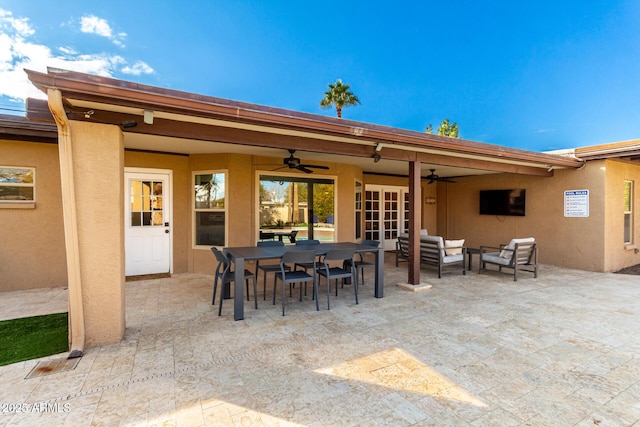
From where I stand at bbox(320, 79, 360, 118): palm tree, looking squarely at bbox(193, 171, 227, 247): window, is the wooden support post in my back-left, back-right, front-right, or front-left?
front-left

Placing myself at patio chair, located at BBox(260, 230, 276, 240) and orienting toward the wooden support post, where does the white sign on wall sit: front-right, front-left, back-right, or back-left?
front-left

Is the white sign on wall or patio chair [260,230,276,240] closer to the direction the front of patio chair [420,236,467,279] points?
the white sign on wall

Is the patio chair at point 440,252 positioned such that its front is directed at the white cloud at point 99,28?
no

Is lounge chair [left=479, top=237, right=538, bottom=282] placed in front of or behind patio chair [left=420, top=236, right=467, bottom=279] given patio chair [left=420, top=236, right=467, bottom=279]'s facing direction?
in front
